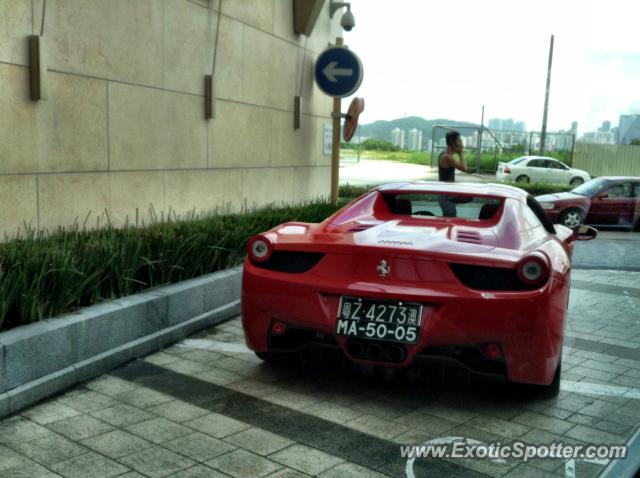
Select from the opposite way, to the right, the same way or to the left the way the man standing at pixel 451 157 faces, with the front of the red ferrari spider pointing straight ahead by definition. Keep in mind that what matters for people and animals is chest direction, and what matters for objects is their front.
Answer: to the right

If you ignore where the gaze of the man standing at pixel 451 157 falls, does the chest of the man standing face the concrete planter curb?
no

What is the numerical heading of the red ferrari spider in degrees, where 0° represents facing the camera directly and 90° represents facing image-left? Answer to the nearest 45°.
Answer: approximately 180°

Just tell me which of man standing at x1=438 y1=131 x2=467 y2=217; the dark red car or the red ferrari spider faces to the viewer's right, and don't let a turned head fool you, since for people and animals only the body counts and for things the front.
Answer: the man standing

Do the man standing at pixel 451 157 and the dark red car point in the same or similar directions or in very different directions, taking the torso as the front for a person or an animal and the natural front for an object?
very different directions

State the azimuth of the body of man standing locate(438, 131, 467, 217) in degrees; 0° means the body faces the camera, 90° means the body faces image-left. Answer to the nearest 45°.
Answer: approximately 270°

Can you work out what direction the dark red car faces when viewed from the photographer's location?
facing to the left of the viewer

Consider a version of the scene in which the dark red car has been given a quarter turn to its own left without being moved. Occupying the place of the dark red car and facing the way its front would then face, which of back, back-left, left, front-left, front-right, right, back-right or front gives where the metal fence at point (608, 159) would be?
back

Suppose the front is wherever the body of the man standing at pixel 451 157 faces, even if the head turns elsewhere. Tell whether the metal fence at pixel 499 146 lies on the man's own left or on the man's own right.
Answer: on the man's own left
